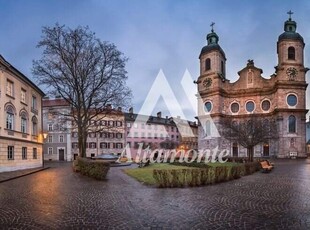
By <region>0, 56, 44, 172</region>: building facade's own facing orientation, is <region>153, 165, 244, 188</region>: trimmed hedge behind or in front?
in front

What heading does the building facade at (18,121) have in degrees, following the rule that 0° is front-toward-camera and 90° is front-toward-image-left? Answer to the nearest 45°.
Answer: approximately 315°
